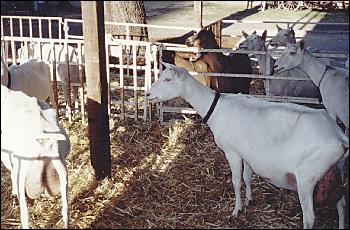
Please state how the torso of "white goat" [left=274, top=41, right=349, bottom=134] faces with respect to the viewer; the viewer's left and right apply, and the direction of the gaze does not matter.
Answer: facing to the left of the viewer

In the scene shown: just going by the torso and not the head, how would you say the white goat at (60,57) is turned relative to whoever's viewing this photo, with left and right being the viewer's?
facing to the left of the viewer

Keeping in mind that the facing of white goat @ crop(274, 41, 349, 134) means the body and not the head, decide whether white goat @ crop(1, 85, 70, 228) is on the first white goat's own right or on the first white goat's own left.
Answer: on the first white goat's own left

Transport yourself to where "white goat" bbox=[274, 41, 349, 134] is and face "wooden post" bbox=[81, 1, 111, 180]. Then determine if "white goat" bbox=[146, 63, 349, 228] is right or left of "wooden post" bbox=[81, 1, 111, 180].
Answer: left

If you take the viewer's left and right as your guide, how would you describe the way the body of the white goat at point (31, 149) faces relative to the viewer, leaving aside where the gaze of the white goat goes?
facing away from the viewer and to the left of the viewer

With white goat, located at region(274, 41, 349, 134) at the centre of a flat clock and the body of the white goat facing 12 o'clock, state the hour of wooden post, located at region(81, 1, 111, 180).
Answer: The wooden post is roughly at 11 o'clock from the white goat.

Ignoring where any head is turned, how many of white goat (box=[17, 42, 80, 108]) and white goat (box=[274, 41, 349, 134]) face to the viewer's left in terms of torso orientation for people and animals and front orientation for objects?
2

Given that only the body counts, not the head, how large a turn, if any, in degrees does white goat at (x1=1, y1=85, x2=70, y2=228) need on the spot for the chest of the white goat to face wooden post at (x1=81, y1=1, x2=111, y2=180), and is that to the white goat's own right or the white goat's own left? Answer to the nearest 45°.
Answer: approximately 90° to the white goat's own right

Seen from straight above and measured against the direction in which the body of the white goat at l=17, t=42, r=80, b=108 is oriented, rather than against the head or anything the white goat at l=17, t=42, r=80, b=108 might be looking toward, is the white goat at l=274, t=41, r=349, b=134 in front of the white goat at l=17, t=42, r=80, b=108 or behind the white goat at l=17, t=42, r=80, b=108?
behind
